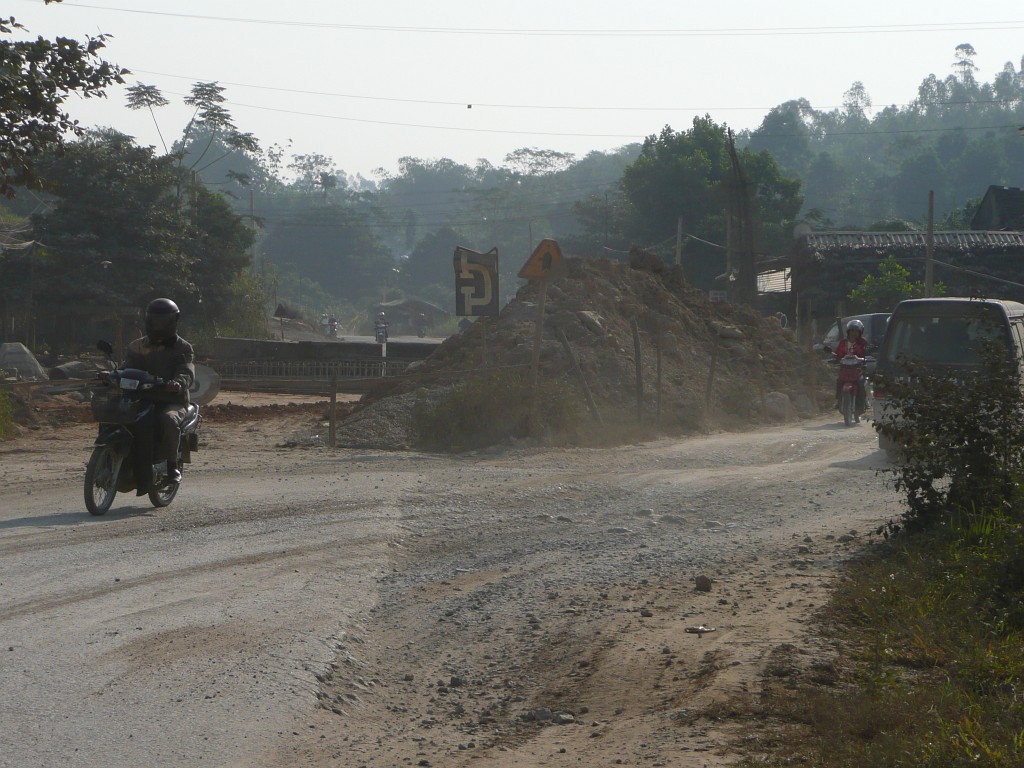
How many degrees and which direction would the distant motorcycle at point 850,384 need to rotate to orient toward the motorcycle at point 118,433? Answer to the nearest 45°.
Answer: approximately 45° to its right

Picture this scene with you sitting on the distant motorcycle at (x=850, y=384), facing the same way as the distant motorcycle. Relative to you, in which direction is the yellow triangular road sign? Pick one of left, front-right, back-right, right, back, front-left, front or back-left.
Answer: front-right

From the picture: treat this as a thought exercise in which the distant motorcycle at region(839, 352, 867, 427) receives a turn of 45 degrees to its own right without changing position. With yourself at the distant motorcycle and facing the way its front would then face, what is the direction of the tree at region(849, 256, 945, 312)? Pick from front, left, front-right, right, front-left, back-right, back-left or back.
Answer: back-right

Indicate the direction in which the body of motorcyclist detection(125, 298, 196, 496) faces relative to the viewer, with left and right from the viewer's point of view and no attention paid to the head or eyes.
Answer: facing the viewer and to the left of the viewer

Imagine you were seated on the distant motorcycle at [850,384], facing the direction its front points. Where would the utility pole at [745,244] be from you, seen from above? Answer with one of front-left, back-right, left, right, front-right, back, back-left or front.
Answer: back

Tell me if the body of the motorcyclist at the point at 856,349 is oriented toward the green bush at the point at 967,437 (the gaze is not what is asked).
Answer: yes

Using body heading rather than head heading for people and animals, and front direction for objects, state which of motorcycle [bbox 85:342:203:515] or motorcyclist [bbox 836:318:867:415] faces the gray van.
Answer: the motorcyclist

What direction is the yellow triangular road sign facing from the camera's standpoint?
toward the camera

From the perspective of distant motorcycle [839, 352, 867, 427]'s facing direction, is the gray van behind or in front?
in front

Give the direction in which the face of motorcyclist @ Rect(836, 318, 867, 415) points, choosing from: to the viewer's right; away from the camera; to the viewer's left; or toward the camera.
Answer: toward the camera

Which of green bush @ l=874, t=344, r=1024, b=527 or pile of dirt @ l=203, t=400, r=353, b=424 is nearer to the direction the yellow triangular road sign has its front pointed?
the green bush

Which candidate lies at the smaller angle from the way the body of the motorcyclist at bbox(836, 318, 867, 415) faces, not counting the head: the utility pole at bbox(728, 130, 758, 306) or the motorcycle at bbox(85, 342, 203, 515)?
the motorcycle

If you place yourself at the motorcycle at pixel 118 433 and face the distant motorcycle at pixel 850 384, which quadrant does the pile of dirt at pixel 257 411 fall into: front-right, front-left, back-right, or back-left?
front-left

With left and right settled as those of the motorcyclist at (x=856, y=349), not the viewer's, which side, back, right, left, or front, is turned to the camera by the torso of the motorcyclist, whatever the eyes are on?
front

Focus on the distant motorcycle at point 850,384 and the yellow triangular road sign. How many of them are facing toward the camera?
2

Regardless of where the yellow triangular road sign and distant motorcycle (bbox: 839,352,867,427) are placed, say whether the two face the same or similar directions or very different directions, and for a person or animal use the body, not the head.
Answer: same or similar directions

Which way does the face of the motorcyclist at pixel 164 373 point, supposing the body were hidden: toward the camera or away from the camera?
toward the camera

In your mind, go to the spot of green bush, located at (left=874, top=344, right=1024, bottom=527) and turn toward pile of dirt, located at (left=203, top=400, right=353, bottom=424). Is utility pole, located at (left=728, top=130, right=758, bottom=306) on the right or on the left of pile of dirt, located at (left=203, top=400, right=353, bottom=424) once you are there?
right
